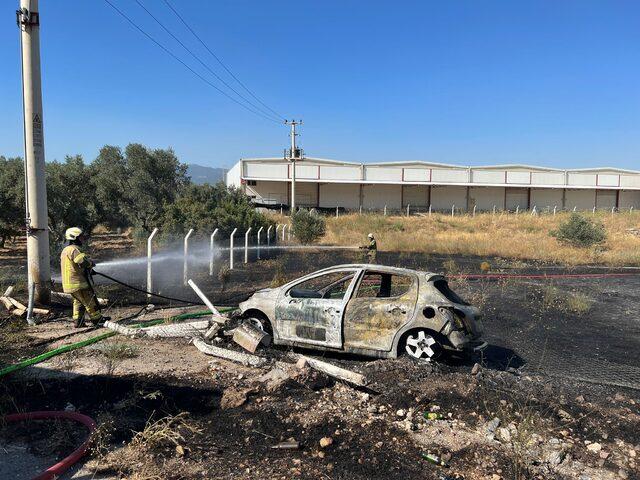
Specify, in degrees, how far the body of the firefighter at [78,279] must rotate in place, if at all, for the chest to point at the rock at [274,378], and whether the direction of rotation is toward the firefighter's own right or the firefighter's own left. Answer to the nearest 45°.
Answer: approximately 90° to the firefighter's own right

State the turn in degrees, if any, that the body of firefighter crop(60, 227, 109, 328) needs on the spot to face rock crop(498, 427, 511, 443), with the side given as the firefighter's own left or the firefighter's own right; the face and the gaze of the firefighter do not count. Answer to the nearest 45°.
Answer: approximately 90° to the firefighter's own right

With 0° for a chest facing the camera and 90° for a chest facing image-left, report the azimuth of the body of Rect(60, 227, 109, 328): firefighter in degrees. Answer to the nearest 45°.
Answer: approximately 225°

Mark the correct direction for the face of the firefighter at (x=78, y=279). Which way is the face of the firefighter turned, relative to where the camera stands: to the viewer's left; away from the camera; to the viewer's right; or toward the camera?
to the viewer's right

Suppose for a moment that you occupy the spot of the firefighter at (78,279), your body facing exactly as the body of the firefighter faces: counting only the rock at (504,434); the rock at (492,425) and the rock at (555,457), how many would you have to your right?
3

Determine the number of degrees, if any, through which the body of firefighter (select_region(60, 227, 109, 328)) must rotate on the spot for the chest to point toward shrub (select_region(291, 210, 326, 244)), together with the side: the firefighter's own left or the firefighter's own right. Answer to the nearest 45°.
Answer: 0° — they already face it

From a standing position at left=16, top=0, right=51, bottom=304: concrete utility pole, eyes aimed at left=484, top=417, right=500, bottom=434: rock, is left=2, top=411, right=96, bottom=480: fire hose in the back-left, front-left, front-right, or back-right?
front-right

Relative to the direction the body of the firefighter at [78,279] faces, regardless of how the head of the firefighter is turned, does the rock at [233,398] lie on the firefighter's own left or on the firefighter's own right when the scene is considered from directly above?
on the firefighter's own right

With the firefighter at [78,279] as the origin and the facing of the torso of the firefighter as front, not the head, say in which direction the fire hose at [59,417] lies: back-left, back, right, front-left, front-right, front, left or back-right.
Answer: back-right

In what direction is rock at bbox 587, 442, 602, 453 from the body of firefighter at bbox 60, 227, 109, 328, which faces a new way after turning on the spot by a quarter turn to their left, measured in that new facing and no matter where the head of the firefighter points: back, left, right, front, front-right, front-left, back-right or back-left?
back

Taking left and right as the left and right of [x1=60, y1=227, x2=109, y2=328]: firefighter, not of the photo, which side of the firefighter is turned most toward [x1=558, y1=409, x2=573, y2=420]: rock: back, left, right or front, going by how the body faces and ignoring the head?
right

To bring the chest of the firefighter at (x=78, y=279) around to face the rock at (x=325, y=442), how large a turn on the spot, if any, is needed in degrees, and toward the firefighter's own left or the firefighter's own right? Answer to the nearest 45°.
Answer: approximately 135° to the firefighter's own right

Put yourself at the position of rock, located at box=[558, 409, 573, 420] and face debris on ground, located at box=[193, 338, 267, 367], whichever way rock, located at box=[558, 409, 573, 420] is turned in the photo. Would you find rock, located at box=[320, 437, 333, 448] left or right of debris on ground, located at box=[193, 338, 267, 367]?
left
